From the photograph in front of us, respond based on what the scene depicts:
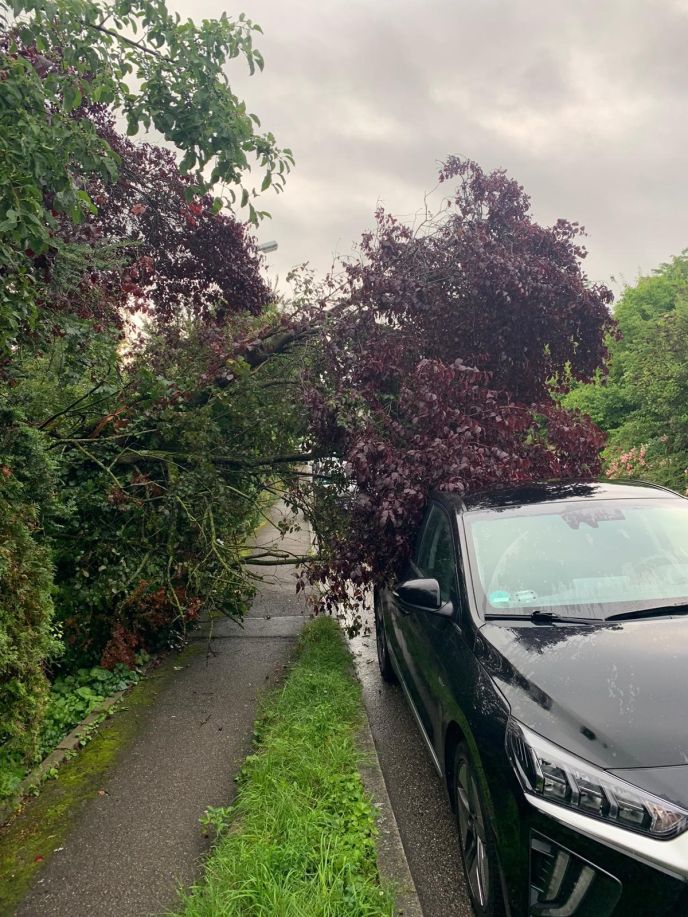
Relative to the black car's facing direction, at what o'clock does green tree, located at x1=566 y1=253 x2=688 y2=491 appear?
The green tree is roughly at 8 o'clock from the black car.

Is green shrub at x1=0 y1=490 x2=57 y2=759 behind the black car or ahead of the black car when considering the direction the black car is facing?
behind

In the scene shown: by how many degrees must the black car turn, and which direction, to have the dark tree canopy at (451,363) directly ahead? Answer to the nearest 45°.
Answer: approximately 135° to its left

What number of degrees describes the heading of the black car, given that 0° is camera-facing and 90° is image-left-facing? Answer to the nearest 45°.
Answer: approximately 315°

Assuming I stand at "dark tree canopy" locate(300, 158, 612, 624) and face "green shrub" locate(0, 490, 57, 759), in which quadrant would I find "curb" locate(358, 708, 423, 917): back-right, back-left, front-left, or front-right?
front-left
